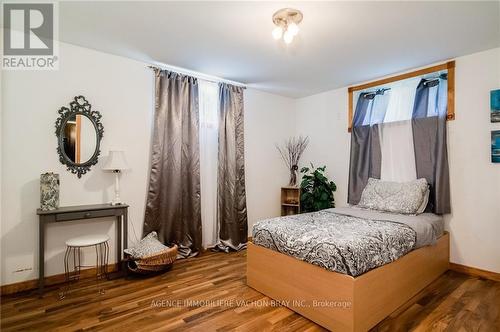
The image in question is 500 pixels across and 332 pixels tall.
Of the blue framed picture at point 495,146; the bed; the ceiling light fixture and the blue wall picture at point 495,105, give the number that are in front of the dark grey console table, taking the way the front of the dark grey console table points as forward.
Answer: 4

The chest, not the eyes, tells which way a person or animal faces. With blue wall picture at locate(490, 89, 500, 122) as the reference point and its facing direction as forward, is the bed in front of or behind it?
in front

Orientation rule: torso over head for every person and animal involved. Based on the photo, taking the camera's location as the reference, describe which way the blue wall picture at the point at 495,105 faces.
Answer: facing the viewer and to the left of the viewer

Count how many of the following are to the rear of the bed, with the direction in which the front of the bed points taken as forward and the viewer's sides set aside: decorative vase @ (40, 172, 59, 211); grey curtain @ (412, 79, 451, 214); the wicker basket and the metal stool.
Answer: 1

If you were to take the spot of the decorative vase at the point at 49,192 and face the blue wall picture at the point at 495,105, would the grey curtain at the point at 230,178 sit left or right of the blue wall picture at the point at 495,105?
left

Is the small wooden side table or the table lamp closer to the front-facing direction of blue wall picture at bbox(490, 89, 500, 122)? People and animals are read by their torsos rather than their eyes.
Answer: the table lamp

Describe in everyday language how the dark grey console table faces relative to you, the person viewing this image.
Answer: facing the viewer and to the right of the viewer

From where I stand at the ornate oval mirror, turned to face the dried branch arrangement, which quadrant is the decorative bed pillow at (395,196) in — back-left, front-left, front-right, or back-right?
front-right

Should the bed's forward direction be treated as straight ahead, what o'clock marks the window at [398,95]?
The window is roughly at 5 o'clock from the bed.

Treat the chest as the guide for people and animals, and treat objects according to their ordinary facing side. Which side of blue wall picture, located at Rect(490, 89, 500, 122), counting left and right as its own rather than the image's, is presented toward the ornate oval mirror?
front

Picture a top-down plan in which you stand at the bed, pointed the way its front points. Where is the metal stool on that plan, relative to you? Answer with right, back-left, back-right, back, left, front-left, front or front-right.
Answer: front-right

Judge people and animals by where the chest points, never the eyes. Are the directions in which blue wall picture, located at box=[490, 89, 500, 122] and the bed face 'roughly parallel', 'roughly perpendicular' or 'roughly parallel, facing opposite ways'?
roughly parallel

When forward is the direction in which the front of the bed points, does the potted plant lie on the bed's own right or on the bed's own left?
on the bed's own right

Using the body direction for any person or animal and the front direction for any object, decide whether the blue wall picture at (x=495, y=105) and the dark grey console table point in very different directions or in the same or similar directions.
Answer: very different directions

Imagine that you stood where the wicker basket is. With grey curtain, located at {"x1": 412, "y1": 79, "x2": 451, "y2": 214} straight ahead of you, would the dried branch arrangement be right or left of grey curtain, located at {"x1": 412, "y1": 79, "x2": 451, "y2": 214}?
left

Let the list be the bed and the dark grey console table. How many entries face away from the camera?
0

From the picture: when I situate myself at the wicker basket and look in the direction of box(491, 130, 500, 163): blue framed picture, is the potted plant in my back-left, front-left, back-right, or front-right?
front-left
